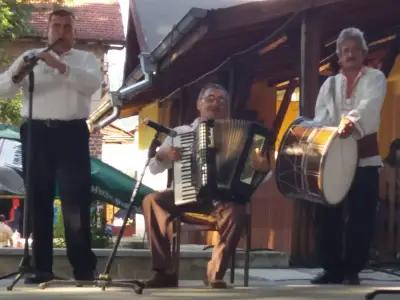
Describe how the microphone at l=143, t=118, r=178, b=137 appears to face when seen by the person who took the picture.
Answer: facing to the right of the viewer

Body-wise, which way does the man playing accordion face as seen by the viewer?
toward the camera

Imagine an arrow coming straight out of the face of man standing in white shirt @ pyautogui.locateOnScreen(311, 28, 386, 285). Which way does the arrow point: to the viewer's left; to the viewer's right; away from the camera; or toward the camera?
toward the camera

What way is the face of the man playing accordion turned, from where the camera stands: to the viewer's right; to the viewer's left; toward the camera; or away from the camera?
toward the camera

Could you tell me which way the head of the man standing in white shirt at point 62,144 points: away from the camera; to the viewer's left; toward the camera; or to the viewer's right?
toward the camera

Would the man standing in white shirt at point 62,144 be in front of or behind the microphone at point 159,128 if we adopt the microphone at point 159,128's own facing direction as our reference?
behind

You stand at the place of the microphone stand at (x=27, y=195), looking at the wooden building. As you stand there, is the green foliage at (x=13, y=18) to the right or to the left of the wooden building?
left

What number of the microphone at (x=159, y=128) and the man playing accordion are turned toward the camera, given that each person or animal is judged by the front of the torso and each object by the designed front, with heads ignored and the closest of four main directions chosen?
1

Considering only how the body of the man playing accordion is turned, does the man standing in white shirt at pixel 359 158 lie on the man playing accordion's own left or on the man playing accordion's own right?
on the man playing accordion's own left

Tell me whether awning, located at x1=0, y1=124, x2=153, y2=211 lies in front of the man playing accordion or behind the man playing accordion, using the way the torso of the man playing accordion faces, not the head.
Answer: behind
